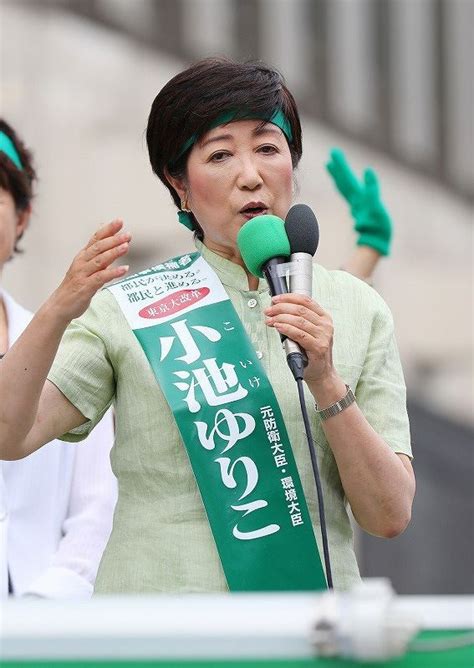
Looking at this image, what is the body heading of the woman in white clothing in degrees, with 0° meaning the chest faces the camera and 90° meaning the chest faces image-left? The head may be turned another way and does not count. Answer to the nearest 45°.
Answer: approximately 0°

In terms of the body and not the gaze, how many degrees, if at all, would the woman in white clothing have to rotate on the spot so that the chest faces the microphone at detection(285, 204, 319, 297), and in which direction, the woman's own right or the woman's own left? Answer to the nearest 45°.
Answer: approximately 45° to the woman's own left

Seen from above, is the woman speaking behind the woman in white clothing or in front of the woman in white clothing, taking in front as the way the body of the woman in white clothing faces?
in front
